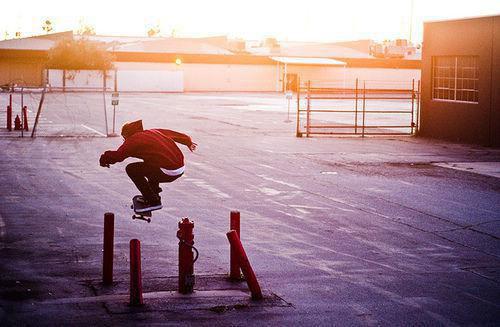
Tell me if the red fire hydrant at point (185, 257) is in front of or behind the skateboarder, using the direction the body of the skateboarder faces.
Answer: behind

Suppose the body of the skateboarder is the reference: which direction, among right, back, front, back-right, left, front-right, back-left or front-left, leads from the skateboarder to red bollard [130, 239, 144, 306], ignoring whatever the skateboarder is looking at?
back-left

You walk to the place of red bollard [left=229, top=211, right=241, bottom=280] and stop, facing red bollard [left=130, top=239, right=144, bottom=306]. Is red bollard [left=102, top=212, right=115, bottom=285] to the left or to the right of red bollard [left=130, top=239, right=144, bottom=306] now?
right

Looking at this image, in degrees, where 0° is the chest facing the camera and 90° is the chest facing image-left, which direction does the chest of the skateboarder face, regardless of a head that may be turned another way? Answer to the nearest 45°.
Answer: approximately 135°

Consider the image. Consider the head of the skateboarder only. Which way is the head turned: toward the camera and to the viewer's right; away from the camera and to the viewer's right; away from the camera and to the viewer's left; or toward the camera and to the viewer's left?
away from the camera and to the viewer's left
